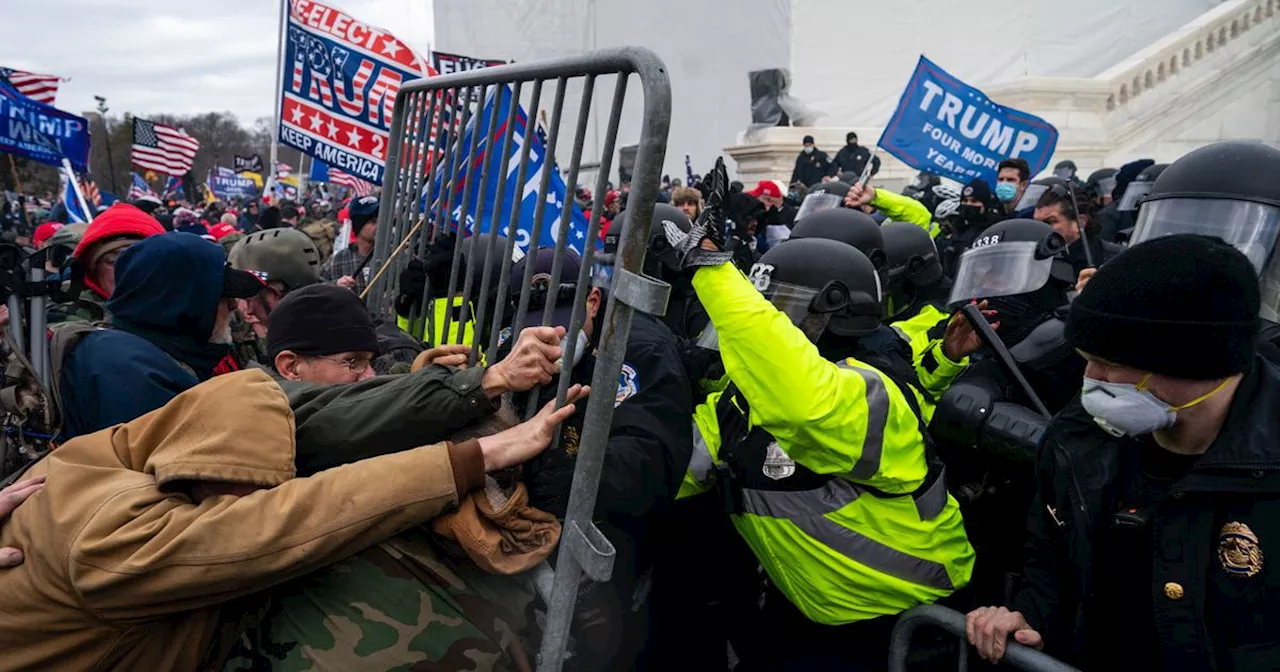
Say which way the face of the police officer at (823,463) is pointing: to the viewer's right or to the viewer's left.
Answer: to the viewer's left

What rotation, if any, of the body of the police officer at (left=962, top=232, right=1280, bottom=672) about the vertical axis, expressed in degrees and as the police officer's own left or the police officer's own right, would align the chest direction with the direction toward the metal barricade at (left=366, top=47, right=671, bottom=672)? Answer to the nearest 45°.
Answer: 0° — they already face it

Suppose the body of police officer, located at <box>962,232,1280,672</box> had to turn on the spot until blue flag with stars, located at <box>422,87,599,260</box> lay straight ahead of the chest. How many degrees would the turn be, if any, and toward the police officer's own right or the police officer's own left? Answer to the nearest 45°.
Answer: approximately 45° to the police officer's own right

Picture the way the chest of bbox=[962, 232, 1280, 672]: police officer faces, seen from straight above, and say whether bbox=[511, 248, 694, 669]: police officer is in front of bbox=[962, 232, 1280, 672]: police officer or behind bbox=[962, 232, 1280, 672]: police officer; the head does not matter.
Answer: in front

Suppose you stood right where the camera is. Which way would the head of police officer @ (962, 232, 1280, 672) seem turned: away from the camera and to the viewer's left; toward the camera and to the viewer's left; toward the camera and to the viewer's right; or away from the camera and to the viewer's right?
toward the camera and to the viewer's left

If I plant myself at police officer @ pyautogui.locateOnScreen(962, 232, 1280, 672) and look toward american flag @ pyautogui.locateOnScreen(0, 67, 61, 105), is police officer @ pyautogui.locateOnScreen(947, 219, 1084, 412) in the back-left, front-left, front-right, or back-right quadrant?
front-right

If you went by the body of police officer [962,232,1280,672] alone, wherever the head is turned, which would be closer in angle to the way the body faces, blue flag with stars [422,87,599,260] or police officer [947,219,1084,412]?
the blue flag with stars
